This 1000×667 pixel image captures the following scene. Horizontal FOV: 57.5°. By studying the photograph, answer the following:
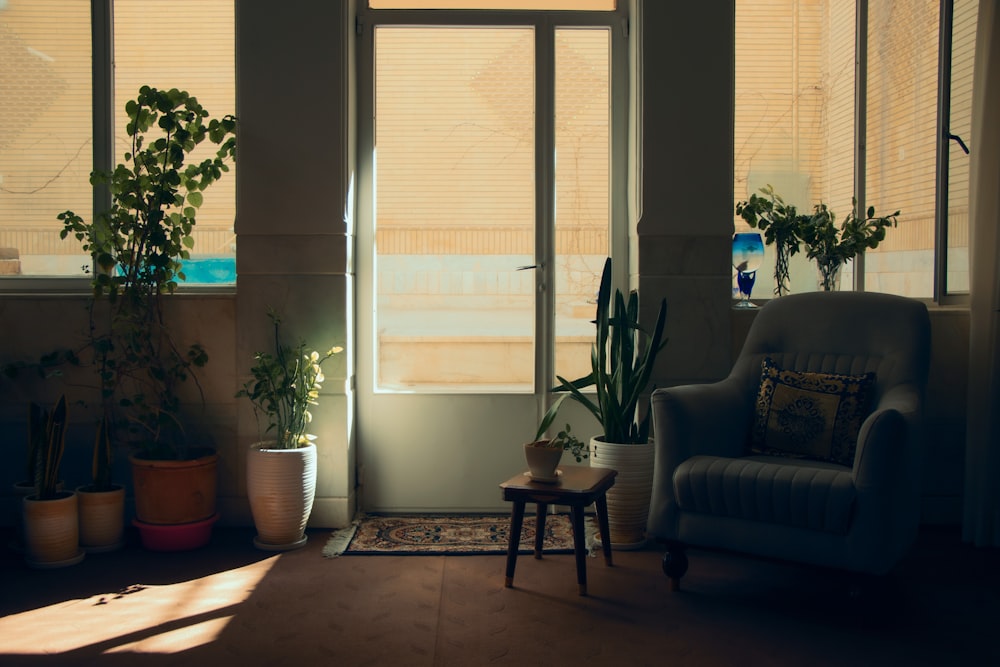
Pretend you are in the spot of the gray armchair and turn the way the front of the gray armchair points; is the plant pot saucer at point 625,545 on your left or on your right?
on your right

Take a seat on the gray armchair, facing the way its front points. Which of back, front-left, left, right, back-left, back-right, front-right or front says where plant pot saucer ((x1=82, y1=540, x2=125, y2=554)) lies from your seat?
front-right

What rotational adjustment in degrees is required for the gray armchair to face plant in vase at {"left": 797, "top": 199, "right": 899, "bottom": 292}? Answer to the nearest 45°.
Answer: approximately 135° to its right

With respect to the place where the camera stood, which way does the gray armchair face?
facing the viewer and to the left of the viewer

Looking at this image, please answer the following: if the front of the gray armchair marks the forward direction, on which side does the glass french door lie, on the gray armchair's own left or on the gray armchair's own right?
on the gray armchair's own right

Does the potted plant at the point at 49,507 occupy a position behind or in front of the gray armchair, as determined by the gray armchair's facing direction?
in front

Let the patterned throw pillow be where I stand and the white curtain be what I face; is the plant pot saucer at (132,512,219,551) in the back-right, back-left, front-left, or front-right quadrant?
back-left

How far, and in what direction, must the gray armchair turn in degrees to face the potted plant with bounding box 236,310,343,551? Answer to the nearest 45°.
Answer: approximately 45° to its right

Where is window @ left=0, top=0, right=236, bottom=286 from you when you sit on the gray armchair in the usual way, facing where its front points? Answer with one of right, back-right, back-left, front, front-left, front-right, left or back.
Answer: front-right
